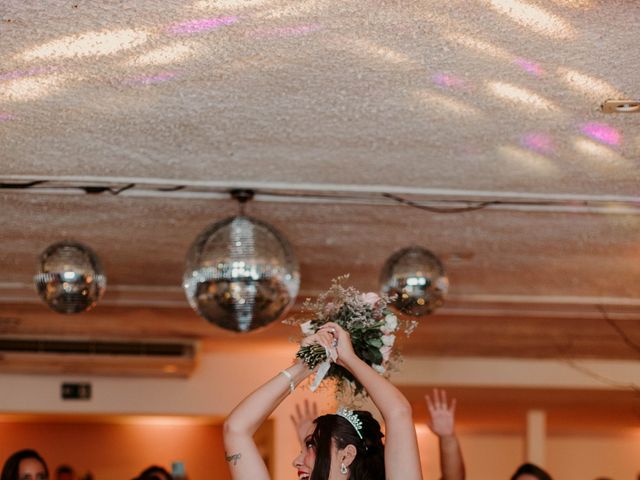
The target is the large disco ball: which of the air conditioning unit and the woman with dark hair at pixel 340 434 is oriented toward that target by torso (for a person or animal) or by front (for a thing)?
the air conditioning unit

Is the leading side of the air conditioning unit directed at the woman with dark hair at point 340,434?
yes

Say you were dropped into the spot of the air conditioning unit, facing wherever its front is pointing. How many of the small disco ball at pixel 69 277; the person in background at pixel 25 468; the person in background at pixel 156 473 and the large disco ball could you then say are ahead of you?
4

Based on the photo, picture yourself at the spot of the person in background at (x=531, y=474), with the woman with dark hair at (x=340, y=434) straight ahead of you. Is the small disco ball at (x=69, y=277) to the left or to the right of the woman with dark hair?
right

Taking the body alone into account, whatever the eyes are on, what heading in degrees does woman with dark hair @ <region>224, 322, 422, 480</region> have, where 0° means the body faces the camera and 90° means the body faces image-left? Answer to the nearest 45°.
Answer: approximately 45°

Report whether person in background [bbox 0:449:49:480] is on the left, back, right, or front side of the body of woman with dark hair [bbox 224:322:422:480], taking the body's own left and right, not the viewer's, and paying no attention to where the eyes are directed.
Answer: right

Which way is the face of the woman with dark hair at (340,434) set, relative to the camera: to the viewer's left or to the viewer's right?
to the viewer's left

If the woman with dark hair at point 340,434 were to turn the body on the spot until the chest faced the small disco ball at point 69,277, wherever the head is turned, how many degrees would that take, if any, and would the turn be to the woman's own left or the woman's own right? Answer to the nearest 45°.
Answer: approximately 90° to the woman's own right

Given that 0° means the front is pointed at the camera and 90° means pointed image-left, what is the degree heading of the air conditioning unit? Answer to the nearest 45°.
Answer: approximately 0°

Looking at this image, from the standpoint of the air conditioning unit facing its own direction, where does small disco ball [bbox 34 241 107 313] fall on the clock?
The small disco ball is roughly at 12 o'clock from the air conditioning unit.

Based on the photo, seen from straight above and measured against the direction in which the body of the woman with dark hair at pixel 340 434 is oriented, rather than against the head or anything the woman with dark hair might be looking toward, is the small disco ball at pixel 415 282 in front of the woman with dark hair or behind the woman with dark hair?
behind

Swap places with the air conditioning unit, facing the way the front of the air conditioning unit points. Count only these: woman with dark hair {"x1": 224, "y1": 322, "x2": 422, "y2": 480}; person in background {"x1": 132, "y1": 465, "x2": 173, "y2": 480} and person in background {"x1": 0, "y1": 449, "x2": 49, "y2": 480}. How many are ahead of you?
3

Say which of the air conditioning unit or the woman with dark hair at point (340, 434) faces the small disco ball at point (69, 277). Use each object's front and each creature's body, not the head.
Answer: the air conditioning unit

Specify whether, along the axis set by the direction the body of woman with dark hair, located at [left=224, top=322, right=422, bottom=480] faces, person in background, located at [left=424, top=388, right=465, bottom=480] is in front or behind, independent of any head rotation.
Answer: behind
